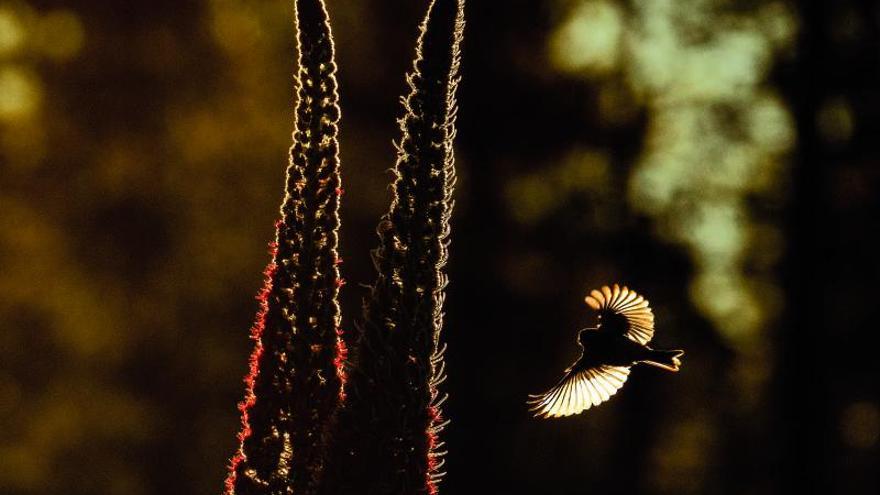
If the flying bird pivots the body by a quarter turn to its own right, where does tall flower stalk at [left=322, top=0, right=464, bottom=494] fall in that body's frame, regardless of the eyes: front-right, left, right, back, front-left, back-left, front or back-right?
left
